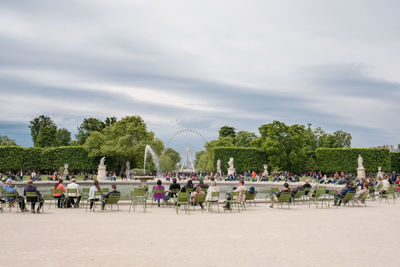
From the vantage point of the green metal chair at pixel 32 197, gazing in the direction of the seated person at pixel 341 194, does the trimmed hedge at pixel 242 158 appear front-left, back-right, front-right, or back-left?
front-left

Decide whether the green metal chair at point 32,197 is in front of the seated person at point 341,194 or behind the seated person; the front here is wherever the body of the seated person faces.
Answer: in front

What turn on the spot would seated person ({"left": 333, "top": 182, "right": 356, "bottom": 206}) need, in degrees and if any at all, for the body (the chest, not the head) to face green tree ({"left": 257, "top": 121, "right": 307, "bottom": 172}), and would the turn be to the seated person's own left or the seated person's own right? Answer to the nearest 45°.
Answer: approximately 90° to the seated person's own right

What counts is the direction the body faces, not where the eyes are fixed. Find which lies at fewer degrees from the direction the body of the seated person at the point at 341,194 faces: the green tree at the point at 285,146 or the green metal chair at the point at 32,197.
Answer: the green metal chair

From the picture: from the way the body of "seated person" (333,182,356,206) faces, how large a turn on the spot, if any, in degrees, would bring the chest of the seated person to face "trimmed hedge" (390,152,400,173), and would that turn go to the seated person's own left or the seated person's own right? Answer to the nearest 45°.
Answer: approximately 90° to the seated person's own right

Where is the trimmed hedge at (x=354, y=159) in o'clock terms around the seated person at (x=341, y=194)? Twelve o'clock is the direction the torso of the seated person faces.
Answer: The trimmed hedge is roughly at 3 o'clock from the seated person.

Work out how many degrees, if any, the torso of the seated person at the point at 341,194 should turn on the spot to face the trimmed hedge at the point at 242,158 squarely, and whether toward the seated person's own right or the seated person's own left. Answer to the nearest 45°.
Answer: approximately 90° to the seated person's own right

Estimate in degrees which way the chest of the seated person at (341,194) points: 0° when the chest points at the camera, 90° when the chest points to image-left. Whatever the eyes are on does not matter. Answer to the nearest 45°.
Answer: approximately 90°

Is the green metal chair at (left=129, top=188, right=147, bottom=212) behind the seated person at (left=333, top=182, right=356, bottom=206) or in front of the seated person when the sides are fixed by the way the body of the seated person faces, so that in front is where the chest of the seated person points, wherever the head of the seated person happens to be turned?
in front
